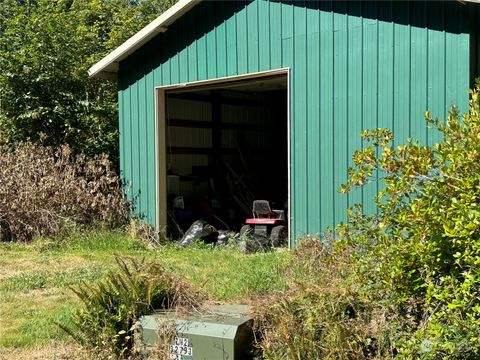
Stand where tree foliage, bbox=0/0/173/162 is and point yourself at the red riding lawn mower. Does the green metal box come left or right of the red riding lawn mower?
right

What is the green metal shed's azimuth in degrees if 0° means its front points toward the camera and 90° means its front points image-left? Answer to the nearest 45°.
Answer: approximately 45°
